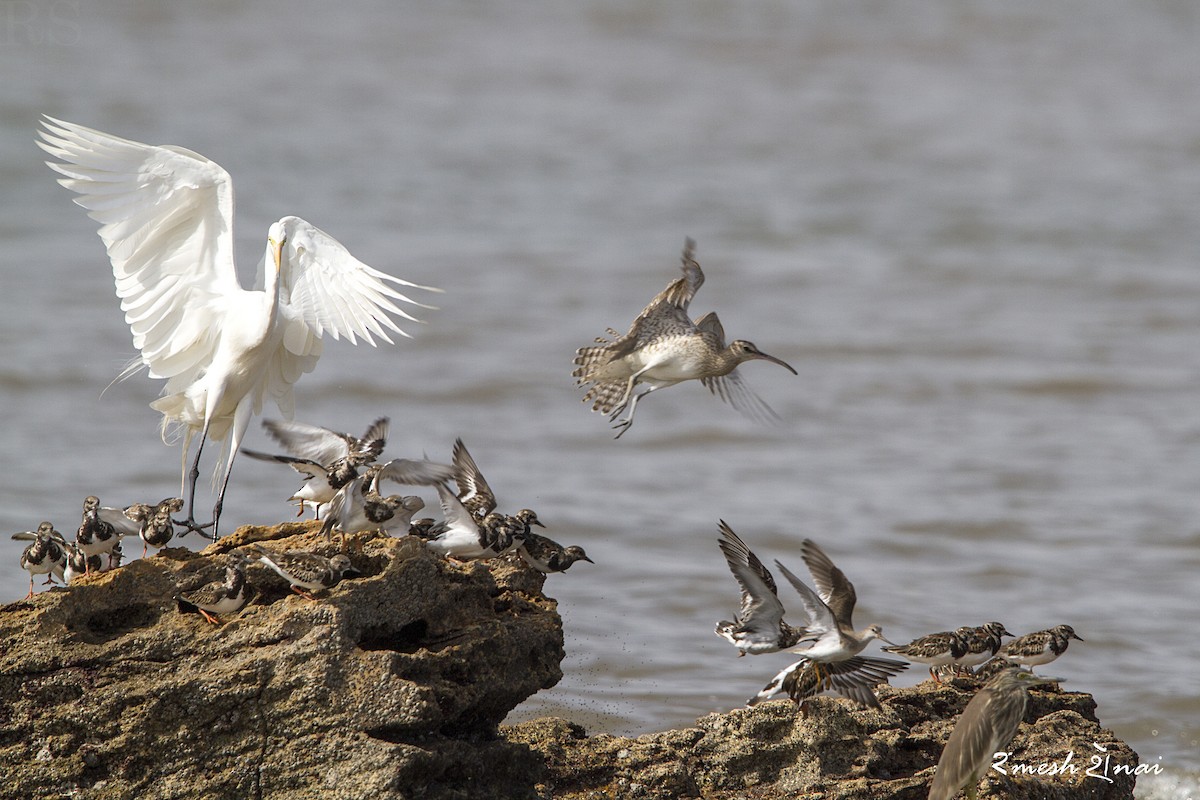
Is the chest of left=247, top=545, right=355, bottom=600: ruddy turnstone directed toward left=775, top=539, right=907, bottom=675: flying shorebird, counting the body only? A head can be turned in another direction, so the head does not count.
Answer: yes

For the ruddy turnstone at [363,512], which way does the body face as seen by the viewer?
to the viewer's right

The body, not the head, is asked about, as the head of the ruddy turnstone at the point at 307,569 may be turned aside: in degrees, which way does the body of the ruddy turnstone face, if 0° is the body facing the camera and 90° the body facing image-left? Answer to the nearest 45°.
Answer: approximately 270°

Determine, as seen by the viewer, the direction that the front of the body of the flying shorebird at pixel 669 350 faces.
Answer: to the viewer's right

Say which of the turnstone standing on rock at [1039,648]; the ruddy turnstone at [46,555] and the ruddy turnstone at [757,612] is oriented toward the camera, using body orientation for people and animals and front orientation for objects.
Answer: the ruddy turnstone at [46,555]

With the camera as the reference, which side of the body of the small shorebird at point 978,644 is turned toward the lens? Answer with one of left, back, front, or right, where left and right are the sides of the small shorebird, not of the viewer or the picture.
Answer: right

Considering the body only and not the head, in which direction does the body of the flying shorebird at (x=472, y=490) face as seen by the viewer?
to the viewer's right

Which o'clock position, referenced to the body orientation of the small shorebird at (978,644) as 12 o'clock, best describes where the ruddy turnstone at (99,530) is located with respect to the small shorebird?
The ruddy turnstone is roughly at 5 o'clock from the small shorebird.

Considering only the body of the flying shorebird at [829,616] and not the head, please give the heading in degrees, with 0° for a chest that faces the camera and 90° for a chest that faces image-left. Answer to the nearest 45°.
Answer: approximately 270°

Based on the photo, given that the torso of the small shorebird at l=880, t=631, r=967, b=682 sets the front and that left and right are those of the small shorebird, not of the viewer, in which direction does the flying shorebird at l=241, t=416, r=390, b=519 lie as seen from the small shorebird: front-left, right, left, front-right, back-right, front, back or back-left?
back

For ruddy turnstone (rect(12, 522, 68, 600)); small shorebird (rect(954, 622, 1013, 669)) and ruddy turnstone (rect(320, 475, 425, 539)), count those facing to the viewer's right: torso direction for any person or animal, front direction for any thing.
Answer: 2

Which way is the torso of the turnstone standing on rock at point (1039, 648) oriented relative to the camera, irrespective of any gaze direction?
to the viewer's right
